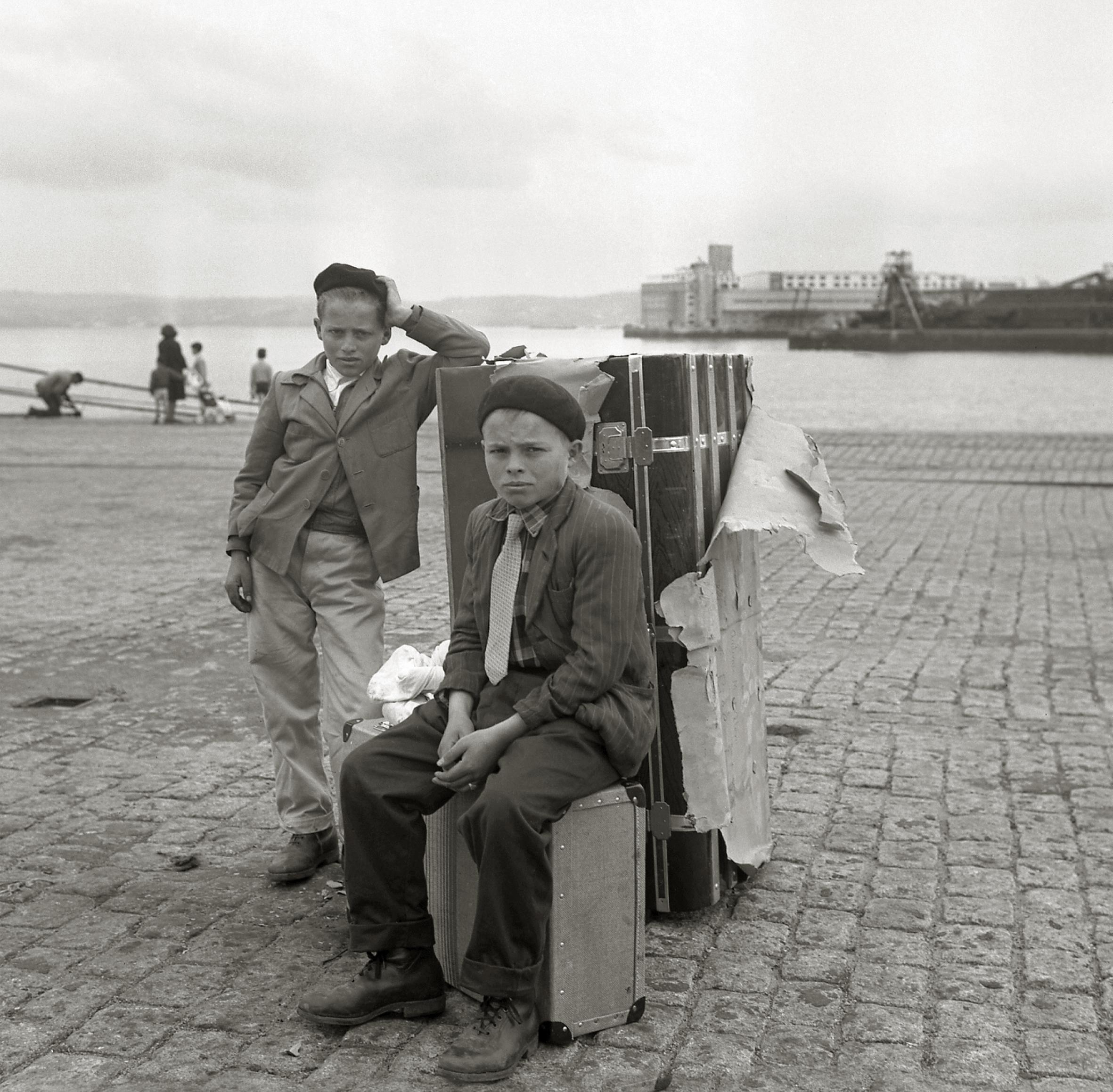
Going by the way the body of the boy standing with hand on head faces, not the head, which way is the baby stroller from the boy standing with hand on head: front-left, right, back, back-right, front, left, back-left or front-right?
back

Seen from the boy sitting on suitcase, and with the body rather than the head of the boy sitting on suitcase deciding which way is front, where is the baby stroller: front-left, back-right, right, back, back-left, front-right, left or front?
back-right

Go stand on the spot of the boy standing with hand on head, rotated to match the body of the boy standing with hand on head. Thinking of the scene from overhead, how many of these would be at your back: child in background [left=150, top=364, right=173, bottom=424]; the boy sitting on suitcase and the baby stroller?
2

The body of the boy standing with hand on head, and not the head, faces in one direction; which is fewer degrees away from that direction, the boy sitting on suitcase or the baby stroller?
the boy sitting on suitcase

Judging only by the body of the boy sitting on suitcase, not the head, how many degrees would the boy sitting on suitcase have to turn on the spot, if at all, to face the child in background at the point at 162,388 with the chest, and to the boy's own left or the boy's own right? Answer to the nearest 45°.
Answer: approximately 135° to the boy's own right

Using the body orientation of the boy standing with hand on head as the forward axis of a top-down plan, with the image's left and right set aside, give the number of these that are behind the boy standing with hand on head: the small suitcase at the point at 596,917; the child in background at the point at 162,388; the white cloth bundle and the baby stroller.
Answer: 2

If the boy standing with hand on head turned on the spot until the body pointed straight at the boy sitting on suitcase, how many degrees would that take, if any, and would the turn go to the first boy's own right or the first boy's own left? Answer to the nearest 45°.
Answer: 0° — they already face them

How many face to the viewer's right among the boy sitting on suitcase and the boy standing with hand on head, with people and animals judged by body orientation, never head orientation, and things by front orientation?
0

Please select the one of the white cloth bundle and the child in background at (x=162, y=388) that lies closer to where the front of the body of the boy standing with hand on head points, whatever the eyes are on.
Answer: the white cloth bundle

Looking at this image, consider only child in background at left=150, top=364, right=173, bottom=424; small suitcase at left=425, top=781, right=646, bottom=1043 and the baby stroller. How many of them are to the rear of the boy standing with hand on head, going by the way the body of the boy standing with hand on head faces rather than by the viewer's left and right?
2

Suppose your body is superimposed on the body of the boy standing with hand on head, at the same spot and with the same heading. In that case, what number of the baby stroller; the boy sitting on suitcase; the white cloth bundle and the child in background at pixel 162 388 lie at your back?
2
